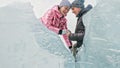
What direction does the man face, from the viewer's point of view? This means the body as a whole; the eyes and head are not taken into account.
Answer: to the viewer's left

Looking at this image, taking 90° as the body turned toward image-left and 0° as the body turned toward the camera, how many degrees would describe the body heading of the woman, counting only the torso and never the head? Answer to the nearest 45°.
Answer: approximately 315°

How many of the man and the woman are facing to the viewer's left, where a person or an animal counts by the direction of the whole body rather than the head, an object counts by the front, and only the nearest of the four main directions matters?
1
